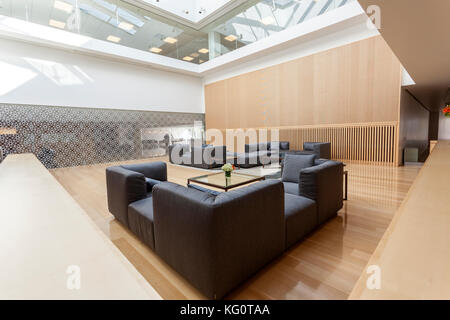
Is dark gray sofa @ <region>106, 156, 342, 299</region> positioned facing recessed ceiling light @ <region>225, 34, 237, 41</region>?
yes

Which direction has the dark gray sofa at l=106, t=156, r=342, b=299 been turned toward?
away from the camera
